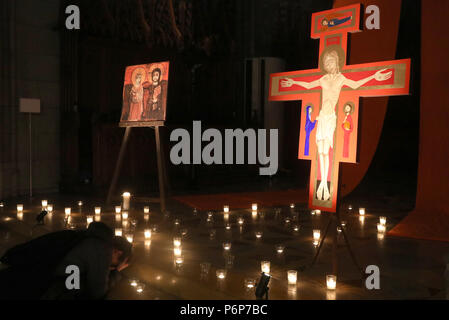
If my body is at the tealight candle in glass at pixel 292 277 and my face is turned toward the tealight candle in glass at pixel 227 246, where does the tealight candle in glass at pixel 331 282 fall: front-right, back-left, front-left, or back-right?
back-right

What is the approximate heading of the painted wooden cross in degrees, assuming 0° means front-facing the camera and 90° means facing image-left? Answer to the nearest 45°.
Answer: approximately 45°
